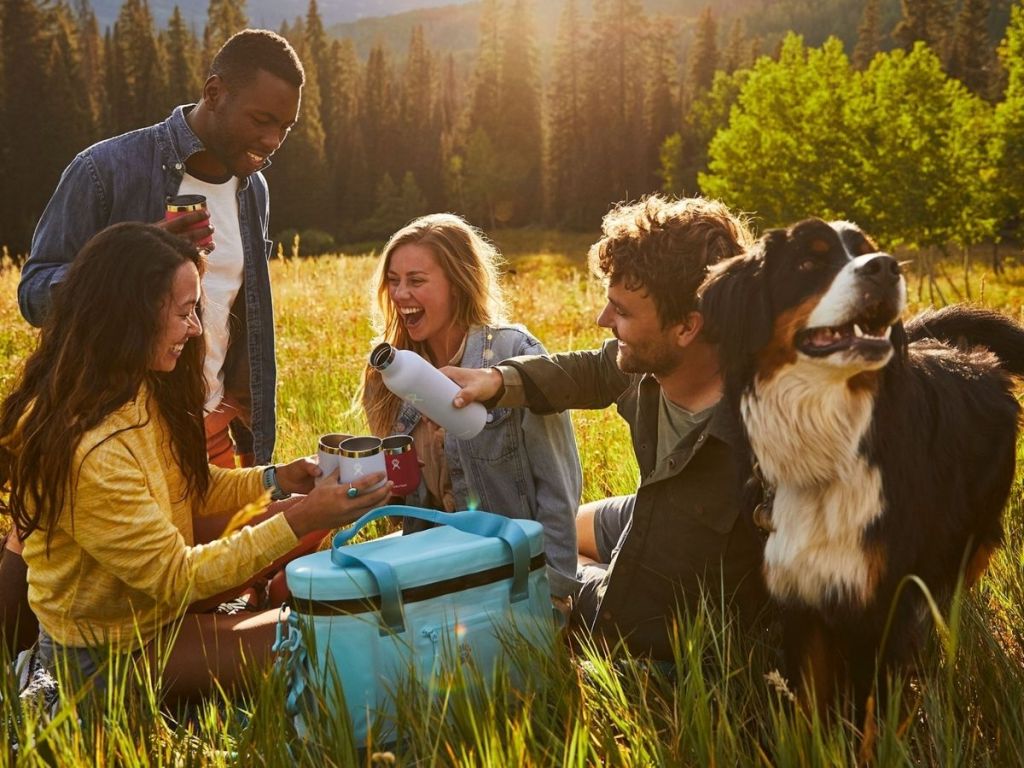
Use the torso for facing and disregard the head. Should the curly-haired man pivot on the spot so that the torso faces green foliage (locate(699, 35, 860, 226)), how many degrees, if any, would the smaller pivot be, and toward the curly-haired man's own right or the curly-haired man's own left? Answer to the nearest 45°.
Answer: approximately 135° to the curly-haired man's own right

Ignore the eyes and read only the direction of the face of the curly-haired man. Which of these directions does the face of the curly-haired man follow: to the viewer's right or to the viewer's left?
to the viewer's left

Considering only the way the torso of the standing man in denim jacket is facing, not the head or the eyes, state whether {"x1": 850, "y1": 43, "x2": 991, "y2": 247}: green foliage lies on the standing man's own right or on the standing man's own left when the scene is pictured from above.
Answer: on the standing man's own left

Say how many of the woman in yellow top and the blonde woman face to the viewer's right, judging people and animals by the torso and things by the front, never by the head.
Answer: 1

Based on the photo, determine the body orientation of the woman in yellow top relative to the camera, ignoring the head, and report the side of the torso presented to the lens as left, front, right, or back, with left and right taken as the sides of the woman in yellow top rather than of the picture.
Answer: right

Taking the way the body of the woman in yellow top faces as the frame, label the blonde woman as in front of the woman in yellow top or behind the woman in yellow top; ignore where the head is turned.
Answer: in front

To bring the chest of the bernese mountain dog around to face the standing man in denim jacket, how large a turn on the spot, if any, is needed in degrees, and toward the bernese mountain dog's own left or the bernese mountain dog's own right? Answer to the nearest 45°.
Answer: approximately 90° to the bernese mountain dog's own right

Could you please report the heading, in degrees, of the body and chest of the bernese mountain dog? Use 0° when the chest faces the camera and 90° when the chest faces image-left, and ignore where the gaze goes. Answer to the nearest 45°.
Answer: approximately 45°

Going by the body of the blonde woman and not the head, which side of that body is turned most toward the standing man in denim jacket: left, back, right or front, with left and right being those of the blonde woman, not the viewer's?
right
